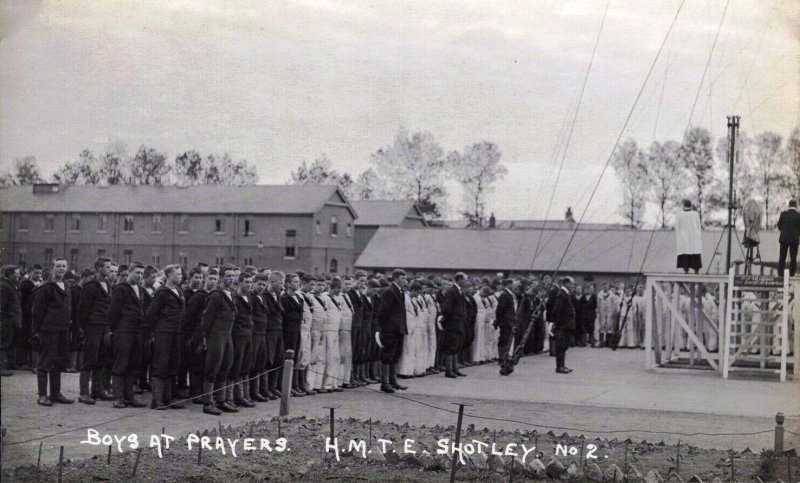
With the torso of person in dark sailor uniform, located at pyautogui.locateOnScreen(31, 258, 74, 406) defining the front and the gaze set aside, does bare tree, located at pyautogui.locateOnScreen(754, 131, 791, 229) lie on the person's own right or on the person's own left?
on the person's own left

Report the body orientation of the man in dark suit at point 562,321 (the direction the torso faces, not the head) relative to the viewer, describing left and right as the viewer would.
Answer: facing to the right of the viewer

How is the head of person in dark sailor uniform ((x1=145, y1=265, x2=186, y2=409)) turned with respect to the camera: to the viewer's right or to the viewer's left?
to the viewer's right

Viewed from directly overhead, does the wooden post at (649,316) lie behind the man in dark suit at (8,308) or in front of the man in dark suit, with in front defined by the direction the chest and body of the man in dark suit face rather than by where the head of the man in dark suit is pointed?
in front

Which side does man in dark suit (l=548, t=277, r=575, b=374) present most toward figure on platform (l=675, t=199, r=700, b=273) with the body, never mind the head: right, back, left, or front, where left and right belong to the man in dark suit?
front

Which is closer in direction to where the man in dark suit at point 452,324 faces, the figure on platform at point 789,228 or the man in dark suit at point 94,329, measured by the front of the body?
the figure on platform

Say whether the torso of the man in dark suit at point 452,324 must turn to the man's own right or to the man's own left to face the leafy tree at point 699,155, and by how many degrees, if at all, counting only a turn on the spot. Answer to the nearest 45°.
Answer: approximately 45° to the man's own left

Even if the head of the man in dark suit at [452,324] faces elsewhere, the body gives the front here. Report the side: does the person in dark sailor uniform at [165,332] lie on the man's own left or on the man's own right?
on the man's own right

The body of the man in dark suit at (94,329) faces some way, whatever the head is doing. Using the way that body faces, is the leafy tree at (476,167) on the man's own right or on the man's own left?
on the man's own left

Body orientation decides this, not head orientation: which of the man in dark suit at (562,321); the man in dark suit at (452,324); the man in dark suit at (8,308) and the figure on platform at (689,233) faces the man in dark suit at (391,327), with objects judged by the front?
the man in dark suit at (8,308)

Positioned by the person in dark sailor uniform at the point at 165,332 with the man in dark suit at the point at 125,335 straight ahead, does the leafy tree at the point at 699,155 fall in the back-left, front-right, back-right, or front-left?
back-right

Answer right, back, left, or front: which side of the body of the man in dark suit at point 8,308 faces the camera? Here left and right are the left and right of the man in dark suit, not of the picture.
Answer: right

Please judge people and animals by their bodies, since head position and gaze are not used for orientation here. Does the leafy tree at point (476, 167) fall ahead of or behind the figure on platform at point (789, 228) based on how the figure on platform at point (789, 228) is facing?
ahead

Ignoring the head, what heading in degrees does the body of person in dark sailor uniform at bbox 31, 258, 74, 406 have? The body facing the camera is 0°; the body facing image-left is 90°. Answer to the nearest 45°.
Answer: approximately 315°
